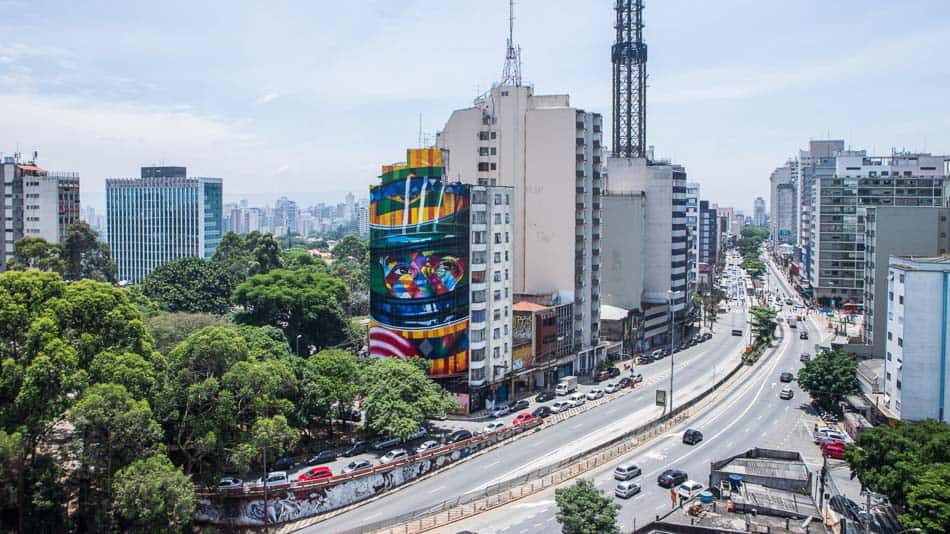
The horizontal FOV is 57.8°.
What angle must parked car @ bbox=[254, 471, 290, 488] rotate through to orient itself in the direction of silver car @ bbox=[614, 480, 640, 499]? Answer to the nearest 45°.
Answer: approximately 180°

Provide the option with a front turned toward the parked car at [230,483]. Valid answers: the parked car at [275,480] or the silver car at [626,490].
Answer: the parked car at [275,480]

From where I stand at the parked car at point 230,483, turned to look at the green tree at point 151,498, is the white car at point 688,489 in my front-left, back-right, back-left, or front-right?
back-left

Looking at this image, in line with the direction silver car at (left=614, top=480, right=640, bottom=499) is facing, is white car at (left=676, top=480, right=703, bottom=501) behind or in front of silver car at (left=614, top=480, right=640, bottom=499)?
in front

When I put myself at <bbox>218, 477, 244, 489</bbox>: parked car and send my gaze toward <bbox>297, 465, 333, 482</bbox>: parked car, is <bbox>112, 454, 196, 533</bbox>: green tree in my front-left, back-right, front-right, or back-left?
back-right

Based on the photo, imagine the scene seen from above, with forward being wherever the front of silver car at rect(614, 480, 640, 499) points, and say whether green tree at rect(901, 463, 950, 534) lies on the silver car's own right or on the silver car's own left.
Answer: on the silver car's own right

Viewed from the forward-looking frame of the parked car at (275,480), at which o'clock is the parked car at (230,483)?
the parked car at (230,483) is roughly at 12 o'clock from the parked car at (275,480).

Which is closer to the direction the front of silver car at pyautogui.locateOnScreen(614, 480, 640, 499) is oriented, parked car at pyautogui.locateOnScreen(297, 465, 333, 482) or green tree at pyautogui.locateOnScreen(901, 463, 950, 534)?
the green tree

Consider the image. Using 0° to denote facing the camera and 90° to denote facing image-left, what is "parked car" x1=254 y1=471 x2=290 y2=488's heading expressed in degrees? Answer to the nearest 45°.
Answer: approximately 90°

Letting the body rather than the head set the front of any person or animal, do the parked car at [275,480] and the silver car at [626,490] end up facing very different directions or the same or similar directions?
very different directions

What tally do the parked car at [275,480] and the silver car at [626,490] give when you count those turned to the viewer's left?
1

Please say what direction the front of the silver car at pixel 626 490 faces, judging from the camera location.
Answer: facing away from the viewer and to the right of the viewer

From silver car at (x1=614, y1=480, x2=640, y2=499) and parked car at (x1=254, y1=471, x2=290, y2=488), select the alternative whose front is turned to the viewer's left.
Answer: parked car at (x1=254, y1=471, x2=290, y2=488)
